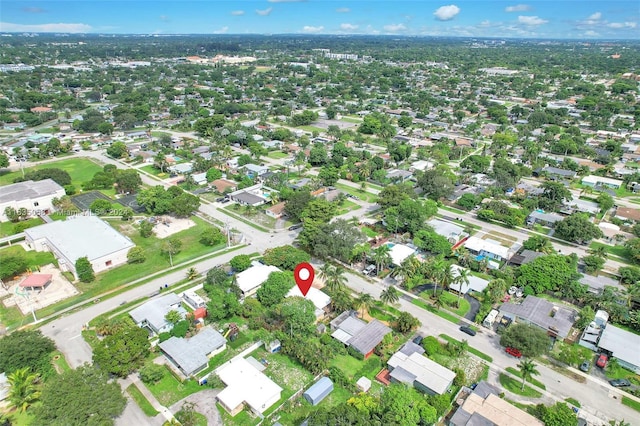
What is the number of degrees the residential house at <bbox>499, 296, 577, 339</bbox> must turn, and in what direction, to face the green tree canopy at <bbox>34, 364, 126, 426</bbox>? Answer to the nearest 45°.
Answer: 0° — it already faces it

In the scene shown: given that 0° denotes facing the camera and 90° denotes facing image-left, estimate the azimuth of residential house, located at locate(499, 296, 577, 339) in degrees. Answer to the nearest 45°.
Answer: approximately 45°

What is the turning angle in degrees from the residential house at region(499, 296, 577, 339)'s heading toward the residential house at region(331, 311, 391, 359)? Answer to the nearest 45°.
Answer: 0° — it already faces it

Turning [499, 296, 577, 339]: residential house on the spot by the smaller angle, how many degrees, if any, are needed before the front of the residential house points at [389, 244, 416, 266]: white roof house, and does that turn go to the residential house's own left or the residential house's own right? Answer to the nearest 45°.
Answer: approximately 45° to the residential house's own right

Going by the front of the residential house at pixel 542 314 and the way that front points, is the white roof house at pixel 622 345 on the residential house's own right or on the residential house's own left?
on the residential house's own left

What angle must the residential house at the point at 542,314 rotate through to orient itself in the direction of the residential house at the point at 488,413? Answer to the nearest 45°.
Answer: approximately 45° to its left

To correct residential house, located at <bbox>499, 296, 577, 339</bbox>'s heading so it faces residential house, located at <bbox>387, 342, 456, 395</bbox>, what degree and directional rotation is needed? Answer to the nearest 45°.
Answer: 0° — it already faces it

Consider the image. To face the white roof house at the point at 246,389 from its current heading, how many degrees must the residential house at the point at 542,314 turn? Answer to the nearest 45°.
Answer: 0° — it already faces it
